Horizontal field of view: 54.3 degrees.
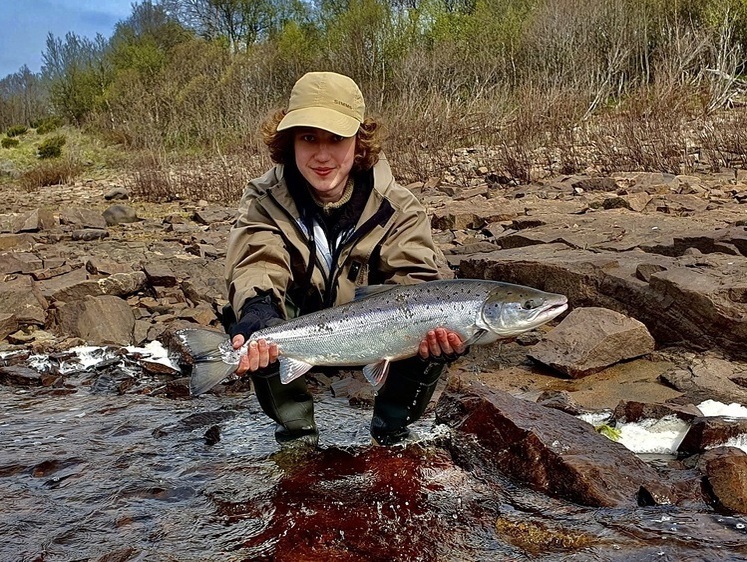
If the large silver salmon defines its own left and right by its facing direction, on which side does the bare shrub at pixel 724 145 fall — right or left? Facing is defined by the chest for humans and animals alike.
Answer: on its left

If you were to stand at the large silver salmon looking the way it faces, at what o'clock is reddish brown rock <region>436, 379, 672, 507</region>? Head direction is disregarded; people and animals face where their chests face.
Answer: The reddish brown rock is roughly at 12 o'clock from the large silver salmon.

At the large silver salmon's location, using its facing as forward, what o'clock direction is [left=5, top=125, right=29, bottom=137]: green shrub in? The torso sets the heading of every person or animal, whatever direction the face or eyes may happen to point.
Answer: The green shrub is roughly at 8 o'clock from the large silver salmon.

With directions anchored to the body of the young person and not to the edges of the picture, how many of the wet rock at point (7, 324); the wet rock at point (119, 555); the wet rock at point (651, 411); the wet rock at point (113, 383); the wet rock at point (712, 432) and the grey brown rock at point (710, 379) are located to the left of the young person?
3

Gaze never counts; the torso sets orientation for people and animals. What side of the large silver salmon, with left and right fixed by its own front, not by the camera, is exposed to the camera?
right

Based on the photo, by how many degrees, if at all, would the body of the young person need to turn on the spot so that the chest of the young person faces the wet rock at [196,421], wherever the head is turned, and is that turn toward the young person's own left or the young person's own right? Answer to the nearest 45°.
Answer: approximately 135° to the young person's own right

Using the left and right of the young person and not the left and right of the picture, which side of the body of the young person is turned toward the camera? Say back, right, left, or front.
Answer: front

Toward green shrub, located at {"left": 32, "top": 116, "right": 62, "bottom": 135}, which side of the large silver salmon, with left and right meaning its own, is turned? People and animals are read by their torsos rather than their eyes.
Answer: left

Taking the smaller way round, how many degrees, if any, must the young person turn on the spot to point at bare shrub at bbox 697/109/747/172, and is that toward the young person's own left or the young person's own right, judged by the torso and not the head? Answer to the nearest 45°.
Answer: approximately 135° to the young person's own left

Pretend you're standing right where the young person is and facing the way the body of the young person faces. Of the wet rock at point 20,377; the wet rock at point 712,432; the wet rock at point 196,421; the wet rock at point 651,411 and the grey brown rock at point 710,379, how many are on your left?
3

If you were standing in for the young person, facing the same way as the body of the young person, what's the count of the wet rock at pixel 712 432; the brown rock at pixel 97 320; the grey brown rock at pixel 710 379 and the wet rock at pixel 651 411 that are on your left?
3

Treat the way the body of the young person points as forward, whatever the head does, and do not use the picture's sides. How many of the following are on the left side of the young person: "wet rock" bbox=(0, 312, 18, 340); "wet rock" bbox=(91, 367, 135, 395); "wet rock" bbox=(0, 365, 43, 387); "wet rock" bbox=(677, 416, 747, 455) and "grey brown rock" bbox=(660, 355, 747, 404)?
2

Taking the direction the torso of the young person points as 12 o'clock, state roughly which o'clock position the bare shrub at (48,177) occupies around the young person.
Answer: The bare shrub is roughly at 5 o'clock from the young person.
